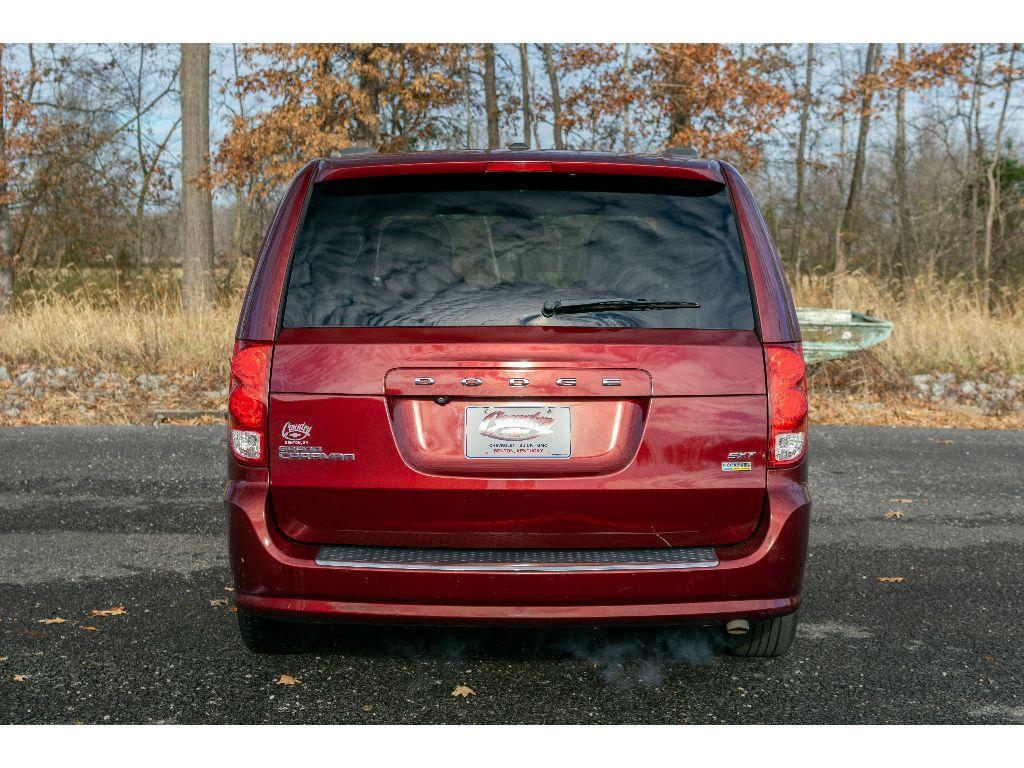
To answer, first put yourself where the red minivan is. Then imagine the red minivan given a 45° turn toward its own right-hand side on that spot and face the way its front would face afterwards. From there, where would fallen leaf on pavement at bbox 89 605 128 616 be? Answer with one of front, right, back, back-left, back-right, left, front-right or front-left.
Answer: left

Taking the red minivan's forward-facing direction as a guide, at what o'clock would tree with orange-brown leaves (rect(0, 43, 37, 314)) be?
The tree with orange-brown leaves is roughly at 11 o'clock from the red minivan.

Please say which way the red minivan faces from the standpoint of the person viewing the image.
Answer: facing away from the viewer
